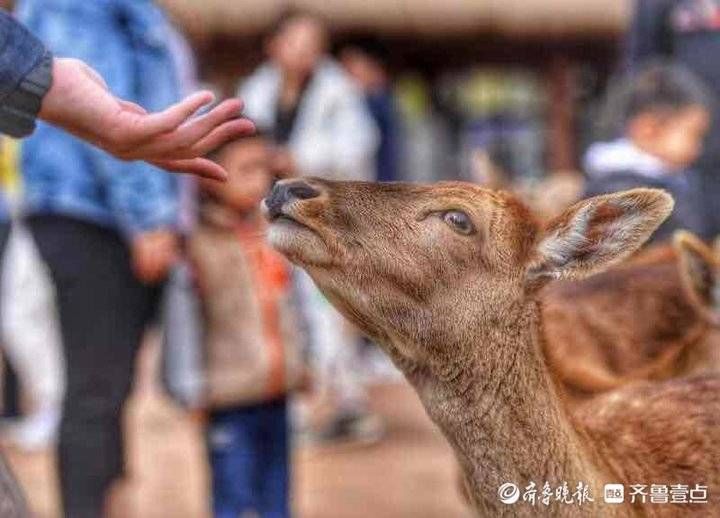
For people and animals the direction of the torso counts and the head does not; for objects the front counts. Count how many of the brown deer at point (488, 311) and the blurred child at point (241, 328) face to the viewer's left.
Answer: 1

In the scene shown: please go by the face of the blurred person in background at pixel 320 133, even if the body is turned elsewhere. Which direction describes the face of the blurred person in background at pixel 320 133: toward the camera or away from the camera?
toward the camera

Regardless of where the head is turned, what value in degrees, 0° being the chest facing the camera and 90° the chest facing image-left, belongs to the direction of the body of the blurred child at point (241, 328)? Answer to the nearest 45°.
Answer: approximately 315°

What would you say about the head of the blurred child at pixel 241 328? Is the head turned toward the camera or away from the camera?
toward the camera

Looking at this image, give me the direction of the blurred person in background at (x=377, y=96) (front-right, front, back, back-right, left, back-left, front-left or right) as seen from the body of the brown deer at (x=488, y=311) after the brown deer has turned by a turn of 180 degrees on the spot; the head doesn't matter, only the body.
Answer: left

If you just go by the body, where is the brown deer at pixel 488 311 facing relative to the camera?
to the viewer's left
